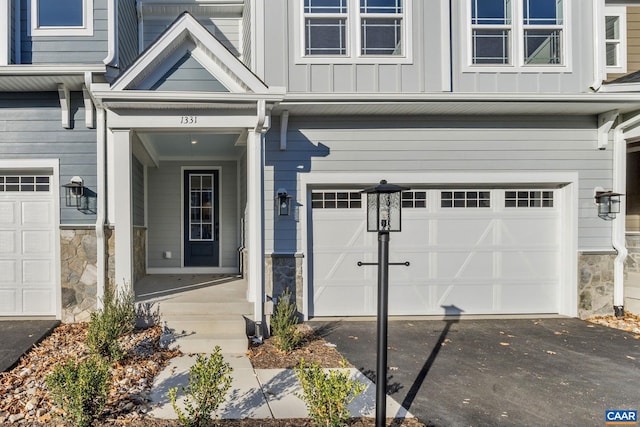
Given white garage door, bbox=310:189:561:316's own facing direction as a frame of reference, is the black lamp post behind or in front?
in front

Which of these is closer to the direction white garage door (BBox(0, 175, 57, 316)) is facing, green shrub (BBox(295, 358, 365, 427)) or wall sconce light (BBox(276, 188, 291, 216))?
the green shrub

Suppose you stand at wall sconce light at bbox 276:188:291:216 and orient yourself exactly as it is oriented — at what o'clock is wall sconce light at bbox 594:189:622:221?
wall sconce light at bbox 594:189:622:221 is roughly at 9 o'clock from wall sconce light at bbox 276:188:291:216.

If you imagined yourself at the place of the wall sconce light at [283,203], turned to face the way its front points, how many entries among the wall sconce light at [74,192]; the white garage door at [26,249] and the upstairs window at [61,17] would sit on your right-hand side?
3

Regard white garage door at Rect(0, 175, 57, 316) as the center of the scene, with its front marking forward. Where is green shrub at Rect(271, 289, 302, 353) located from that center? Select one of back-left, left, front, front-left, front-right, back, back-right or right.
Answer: front-left

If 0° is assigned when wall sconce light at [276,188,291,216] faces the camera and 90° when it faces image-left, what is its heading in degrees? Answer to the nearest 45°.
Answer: approximately 0°

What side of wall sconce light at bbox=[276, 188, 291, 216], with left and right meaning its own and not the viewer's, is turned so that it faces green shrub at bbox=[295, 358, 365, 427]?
front

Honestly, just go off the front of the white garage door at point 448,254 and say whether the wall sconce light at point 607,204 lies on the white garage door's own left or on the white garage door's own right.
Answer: on the white garage door's own left

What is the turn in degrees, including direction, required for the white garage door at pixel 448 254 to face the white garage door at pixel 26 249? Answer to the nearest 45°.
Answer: approximately 90° to its right

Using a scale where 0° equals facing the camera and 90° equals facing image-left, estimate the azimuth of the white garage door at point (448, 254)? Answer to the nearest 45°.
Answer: approximately 0°

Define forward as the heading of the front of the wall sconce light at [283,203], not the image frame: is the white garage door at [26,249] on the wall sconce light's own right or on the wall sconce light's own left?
on the wall sconce light's own right
